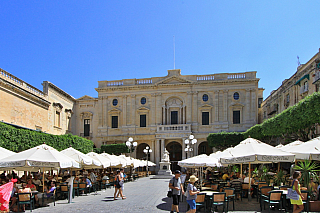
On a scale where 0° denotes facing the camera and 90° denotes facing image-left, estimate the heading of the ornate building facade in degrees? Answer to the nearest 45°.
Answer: approximately 0°

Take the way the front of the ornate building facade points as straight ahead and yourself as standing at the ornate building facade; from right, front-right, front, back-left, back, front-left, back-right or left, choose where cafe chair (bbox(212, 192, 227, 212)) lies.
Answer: front

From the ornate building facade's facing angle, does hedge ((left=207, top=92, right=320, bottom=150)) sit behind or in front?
in front

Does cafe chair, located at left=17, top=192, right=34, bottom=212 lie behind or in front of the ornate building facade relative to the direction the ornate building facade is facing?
in front

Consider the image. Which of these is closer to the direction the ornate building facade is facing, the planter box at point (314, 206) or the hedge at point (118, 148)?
the planter box

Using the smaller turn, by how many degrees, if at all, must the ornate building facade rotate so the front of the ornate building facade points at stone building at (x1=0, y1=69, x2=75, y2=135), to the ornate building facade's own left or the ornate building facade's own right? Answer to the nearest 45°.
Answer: approximately 45° to the ornate building facade's own right

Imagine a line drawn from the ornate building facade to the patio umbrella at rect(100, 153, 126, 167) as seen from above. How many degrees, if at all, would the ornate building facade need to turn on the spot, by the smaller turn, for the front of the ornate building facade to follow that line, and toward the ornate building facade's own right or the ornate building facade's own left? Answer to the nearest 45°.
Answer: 0° — it already faces it

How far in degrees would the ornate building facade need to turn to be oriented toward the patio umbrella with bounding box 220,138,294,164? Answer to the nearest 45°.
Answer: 0° — it already faces it

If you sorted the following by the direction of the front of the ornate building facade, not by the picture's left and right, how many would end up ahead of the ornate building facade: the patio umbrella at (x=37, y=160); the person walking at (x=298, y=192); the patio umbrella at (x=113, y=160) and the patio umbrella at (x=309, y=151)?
4

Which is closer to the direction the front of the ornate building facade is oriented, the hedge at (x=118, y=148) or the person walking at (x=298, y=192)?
the person walking
